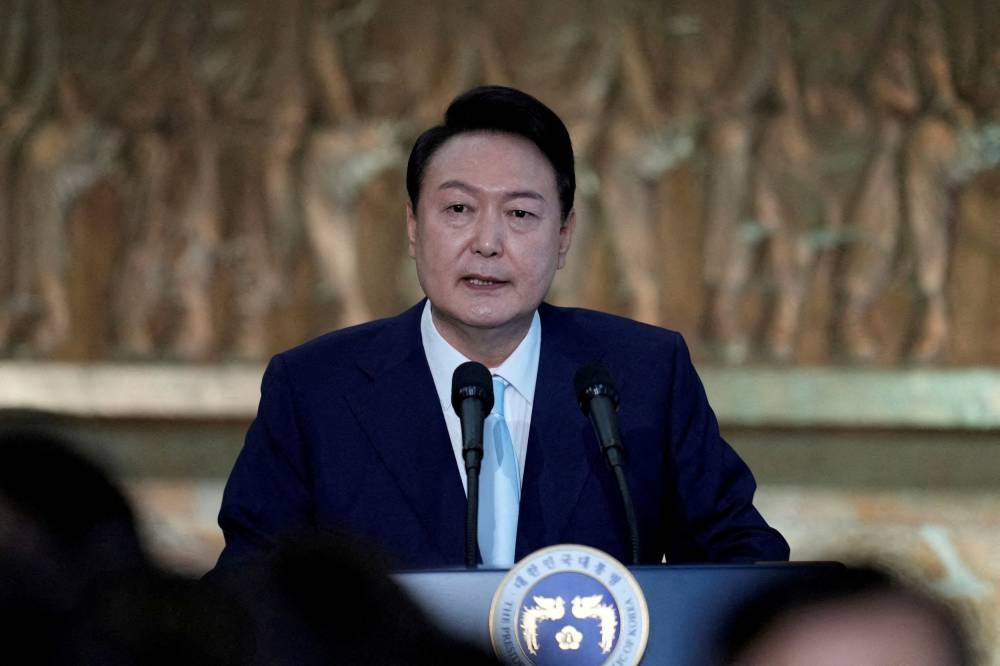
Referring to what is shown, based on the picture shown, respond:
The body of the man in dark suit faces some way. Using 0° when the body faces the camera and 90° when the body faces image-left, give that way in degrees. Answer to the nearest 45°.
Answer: approximately 0°

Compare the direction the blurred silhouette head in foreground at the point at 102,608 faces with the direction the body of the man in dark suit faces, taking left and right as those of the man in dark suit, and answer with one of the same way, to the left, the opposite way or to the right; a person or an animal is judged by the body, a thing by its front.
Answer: the opposite way

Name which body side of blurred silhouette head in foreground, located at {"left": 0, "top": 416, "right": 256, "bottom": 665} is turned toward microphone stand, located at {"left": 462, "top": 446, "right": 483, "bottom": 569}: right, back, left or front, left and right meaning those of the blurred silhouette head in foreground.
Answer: front

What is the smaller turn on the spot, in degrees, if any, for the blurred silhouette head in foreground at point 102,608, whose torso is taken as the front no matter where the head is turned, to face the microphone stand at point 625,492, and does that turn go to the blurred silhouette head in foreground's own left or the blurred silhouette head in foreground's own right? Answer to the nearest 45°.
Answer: approximately 45° to the blurred silhouette head in foreground's own right

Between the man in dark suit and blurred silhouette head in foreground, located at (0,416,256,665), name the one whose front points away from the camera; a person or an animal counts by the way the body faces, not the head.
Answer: the blurred silhouette head in foreground

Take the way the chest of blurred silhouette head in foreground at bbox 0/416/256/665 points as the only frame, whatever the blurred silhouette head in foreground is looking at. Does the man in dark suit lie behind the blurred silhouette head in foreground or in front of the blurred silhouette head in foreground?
in front

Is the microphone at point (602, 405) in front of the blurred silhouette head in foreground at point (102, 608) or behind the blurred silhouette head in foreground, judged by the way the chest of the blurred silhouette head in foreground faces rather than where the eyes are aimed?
in front

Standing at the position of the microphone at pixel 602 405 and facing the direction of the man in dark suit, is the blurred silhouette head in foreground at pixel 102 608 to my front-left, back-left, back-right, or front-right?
back-left

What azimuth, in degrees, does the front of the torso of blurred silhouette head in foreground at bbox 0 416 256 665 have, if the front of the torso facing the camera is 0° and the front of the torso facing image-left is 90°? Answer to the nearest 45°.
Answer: approximately 180°
